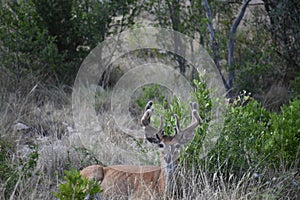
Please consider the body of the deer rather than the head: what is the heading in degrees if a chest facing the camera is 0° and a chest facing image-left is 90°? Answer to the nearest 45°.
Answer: approximately 270°

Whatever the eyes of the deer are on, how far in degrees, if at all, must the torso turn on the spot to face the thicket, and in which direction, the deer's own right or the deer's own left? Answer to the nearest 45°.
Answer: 0° — it already faces it

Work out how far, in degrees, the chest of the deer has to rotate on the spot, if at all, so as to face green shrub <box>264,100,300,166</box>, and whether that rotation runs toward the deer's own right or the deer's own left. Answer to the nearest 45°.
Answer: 0° — it already faces it

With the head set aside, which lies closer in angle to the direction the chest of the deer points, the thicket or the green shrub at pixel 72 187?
the thicket

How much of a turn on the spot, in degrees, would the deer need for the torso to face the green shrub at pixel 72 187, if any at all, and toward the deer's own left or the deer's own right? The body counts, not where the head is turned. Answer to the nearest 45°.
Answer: approximately 135° to the deer's own right
